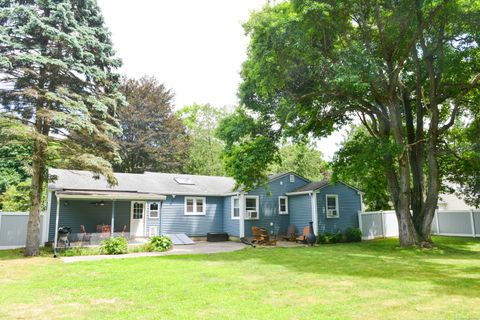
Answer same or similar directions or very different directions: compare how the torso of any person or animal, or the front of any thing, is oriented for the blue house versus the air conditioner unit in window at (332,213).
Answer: same or similar directions

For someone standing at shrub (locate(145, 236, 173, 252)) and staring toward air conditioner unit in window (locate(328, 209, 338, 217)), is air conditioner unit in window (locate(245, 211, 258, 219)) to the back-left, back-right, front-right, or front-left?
front-left
